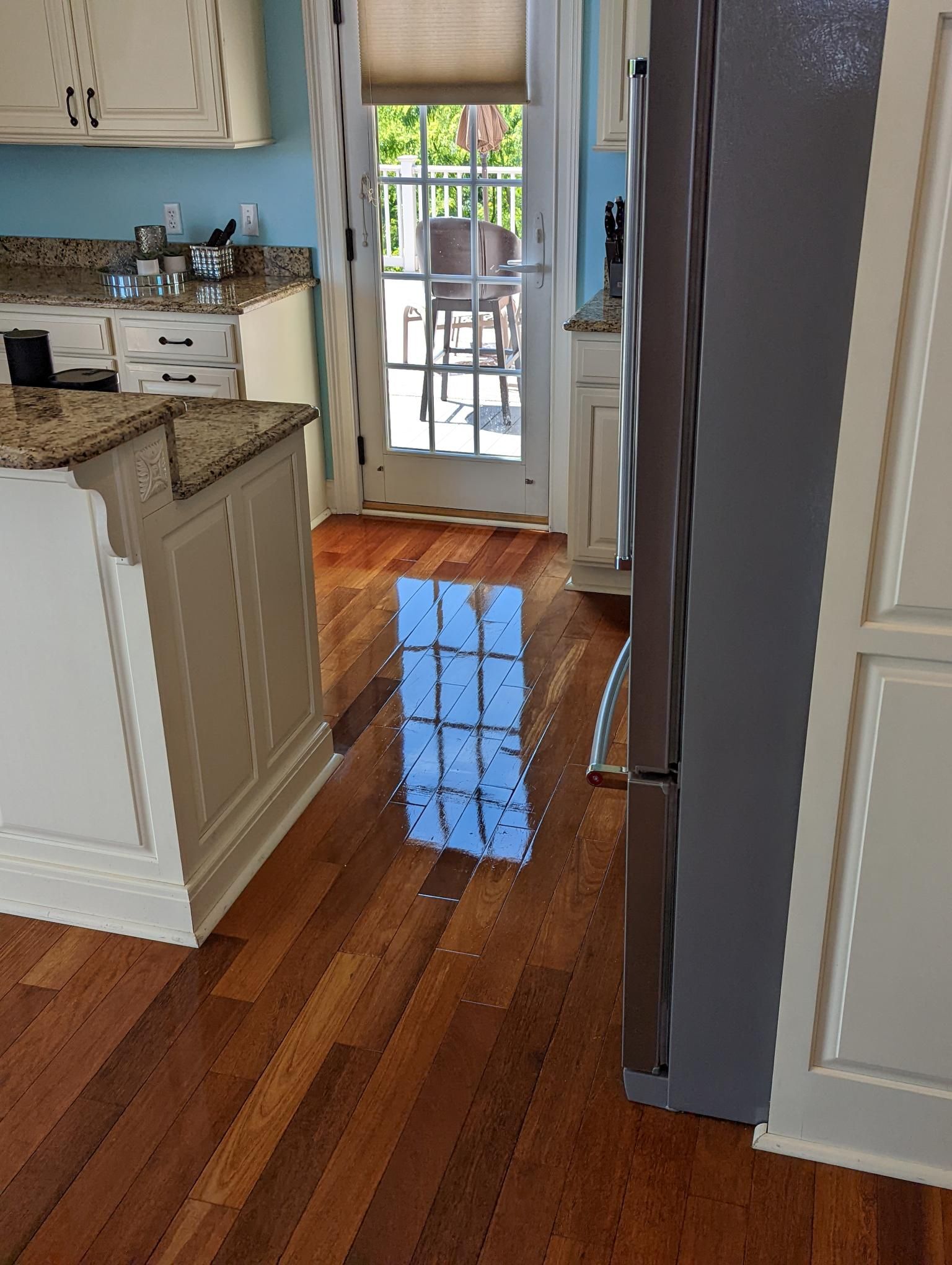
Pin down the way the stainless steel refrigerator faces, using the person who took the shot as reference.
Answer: facing to the left of the viewer

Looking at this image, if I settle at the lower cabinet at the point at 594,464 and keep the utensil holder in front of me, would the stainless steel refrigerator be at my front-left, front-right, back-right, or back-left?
back-left

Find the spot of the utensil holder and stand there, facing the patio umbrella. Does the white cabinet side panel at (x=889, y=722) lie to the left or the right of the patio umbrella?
right

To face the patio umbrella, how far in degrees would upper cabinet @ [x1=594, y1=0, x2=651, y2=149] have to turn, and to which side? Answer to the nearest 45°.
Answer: approximately 135° to its right

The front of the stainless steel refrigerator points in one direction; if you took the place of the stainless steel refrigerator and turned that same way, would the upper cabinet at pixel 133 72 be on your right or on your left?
on your right

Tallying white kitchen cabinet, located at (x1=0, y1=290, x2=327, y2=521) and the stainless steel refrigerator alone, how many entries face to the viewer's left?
1
